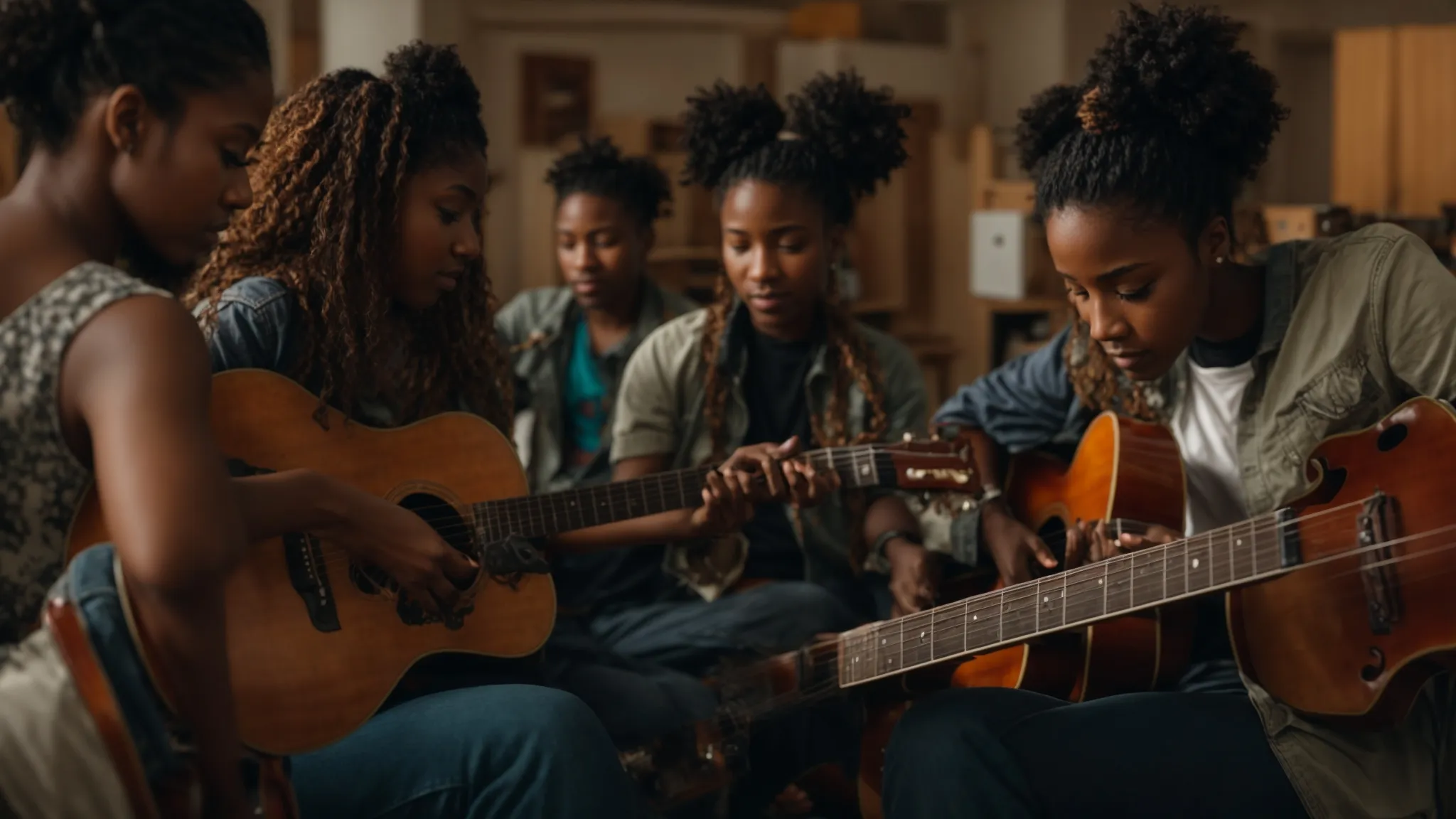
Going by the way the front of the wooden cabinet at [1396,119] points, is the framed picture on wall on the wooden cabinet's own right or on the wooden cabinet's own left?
on the wooden cabinet's own right

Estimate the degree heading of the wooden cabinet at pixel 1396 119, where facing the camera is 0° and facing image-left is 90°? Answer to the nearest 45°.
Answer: approximately 0°

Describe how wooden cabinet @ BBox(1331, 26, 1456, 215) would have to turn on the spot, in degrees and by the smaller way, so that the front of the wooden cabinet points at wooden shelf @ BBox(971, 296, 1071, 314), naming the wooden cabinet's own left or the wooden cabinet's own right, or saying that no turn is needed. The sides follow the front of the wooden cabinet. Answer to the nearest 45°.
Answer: approximately 135° to the wooden cabinet's own right

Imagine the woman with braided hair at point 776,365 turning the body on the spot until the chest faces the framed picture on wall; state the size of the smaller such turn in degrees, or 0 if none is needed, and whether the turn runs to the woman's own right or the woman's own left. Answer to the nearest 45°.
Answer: approximately 180°

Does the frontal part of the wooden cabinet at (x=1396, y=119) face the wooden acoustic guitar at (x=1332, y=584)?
yes

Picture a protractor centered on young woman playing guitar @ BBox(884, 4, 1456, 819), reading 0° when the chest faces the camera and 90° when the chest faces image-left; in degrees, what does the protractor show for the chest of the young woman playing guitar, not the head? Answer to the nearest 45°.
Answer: approximately 45°

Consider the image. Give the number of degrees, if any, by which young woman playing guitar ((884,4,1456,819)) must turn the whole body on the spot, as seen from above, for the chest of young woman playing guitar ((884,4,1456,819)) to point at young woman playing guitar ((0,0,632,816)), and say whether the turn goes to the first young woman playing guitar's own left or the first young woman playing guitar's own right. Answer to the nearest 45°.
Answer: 0° — they already face them

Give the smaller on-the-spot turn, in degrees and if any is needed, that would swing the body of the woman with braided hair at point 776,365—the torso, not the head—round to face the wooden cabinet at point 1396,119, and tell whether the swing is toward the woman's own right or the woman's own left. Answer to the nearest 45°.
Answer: approximately 135° to the woman's own left

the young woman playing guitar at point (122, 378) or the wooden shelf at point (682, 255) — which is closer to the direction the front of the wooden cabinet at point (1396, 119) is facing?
the young woman playing guitar
